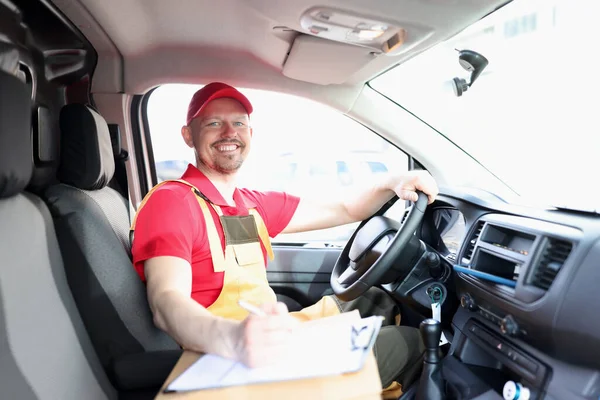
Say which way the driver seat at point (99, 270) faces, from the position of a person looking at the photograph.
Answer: facing the viewer and to the right of the viewer

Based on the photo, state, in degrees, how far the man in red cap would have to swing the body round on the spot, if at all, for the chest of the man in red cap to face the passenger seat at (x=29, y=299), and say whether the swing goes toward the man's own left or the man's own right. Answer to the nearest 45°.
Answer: approximately 90° to the man's own right
